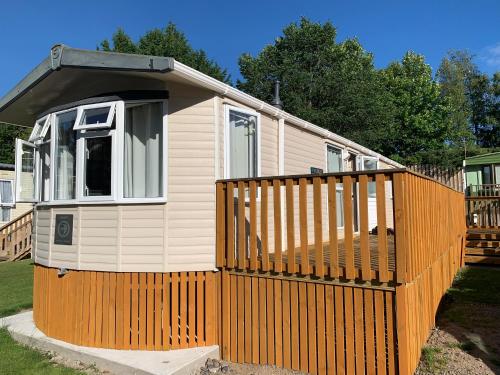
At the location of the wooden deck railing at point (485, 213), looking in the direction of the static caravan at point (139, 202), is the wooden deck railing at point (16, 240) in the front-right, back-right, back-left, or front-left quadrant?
front-right

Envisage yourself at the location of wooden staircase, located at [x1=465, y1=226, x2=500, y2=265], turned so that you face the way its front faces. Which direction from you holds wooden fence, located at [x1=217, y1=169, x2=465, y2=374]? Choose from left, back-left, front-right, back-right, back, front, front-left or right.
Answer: front

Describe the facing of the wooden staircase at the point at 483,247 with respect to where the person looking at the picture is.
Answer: facing the viewer

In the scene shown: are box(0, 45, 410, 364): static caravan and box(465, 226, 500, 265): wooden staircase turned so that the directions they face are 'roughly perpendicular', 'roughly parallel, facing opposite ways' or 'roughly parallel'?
roughly parallel

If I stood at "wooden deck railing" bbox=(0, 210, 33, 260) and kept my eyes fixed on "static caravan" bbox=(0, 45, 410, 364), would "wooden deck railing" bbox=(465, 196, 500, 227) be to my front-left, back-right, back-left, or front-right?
front-left

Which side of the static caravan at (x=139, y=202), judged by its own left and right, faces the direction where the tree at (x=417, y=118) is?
back

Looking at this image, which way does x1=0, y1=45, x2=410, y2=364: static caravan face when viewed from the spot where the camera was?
facing the viewer and to the left of the viewer

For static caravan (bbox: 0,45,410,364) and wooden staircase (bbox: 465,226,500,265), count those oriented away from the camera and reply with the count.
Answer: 0

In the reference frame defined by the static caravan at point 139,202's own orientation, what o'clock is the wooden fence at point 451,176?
The wooden fence is roughly at 6 o'clock from the static caravan.

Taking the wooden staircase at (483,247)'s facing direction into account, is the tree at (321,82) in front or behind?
behind

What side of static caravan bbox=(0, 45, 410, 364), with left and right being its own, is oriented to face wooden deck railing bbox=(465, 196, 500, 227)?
back

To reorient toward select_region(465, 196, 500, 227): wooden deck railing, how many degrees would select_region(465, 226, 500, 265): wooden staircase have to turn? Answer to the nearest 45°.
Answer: approximately 180°

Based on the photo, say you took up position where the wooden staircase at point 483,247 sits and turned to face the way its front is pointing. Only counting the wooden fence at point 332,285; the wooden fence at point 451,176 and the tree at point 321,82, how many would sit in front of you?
1
